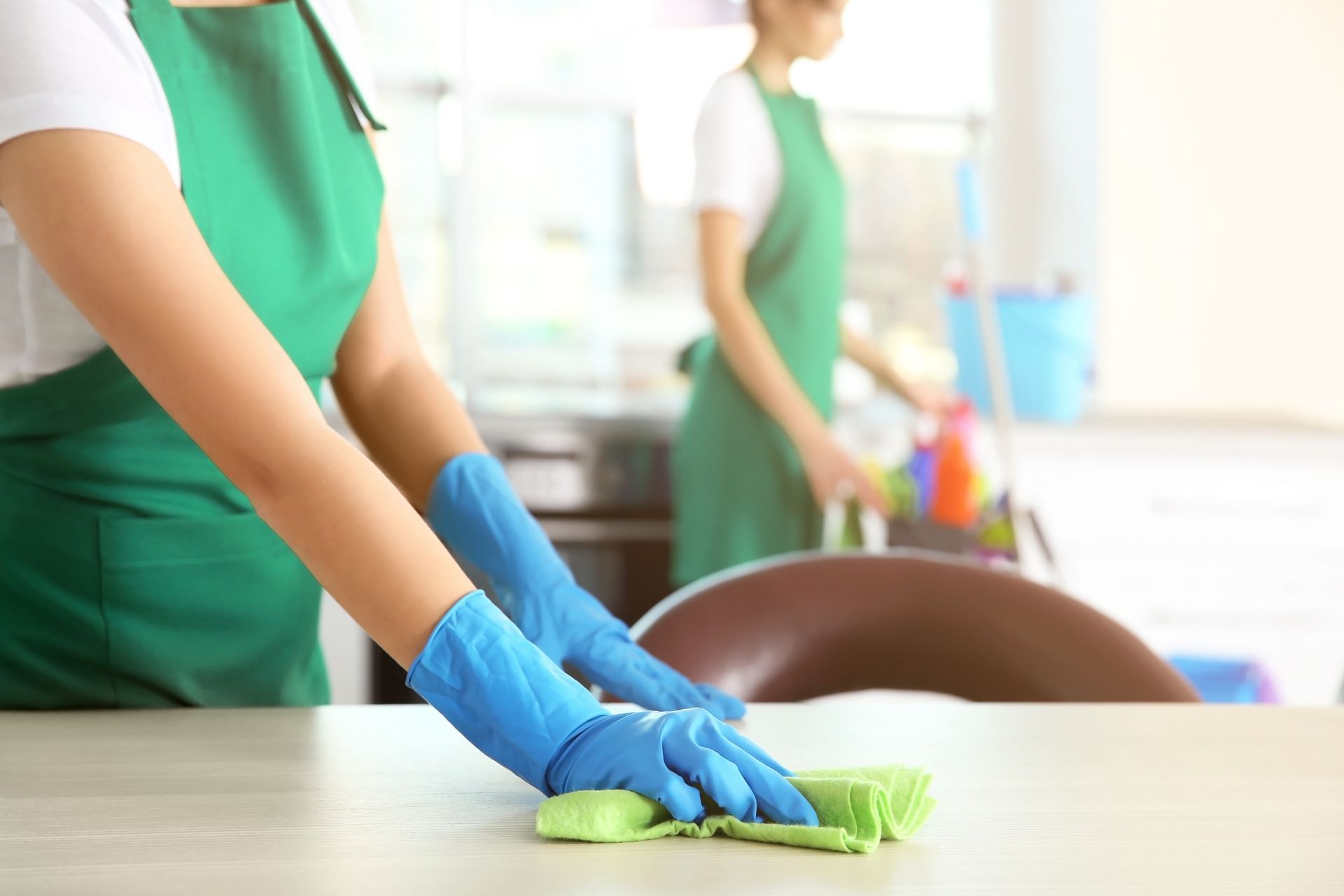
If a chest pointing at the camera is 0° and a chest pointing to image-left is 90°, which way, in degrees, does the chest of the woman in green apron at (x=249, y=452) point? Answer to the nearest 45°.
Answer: approximately 315°

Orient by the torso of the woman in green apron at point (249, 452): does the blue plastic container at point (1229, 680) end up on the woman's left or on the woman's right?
on the woman's left

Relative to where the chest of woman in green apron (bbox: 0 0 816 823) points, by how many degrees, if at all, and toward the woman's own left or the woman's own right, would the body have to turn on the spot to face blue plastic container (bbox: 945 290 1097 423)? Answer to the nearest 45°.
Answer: approximately 90° to the woman's own left

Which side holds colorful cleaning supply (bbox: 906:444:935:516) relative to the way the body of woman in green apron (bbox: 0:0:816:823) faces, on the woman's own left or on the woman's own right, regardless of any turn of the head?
on the woman's own left

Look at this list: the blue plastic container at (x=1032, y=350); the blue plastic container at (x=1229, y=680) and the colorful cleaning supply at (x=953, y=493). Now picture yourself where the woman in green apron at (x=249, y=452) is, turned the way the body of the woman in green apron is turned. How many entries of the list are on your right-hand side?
0

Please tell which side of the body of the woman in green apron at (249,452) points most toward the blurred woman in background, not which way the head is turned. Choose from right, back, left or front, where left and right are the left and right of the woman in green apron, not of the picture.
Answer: left

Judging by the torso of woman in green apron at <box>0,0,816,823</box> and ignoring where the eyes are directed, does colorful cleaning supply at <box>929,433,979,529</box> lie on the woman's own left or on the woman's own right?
on the woman's own left
